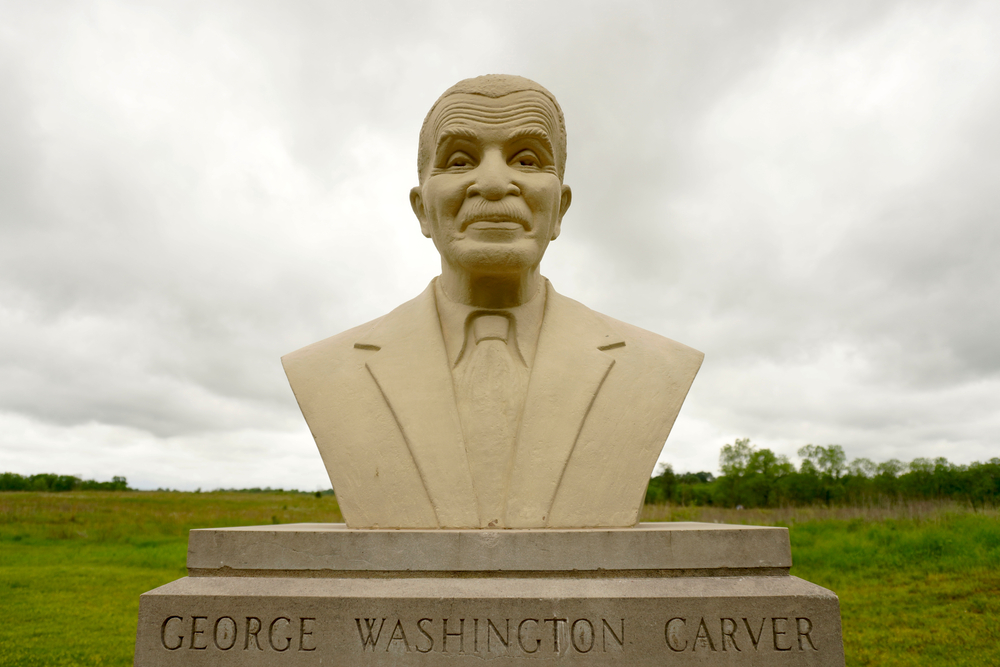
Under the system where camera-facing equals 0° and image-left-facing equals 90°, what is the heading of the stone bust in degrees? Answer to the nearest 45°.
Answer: approximately 0°
